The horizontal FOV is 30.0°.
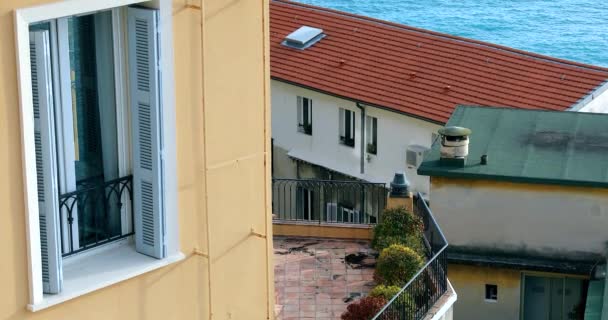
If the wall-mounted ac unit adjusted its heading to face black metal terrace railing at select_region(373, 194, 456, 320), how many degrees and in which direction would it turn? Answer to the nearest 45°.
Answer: approximately 45° to its left

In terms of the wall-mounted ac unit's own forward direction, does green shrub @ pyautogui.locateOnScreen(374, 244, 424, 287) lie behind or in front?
in front

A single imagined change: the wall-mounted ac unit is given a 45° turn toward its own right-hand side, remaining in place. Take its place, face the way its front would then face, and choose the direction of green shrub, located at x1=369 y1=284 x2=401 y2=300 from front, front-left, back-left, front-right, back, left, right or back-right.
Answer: left

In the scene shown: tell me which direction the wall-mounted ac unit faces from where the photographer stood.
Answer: facing the viewer and to the left of the viewer

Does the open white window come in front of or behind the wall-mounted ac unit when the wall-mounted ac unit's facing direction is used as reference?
in front

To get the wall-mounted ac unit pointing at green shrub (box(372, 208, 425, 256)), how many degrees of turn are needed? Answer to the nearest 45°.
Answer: approximately 45° to its left
